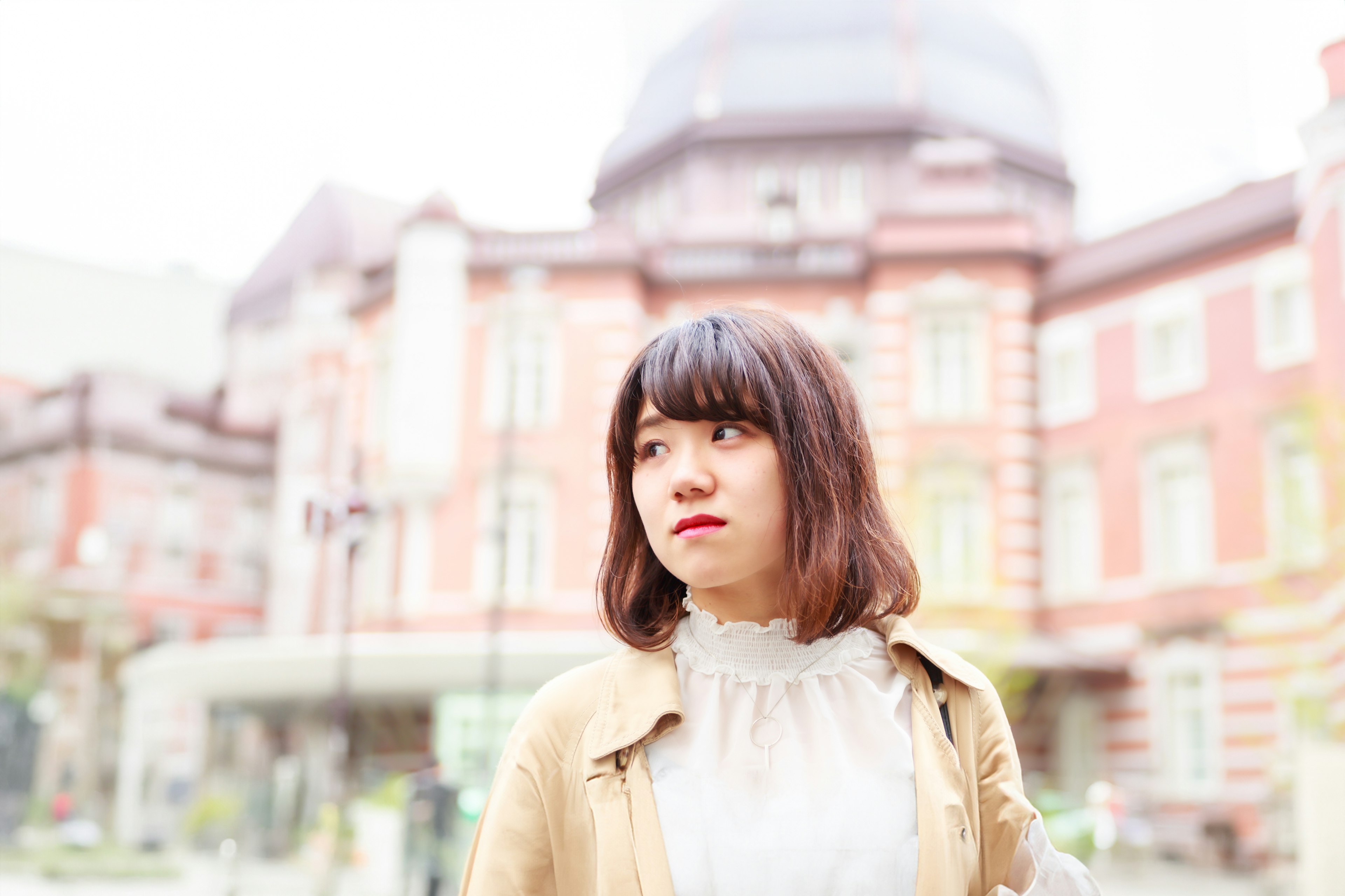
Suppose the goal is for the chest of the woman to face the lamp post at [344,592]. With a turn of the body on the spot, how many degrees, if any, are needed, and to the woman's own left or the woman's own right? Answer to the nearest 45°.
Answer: approximately 180°

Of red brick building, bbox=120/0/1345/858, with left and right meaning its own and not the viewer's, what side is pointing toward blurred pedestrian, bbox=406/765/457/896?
front

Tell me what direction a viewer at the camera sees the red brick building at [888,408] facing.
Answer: facing the viewer and to the left of the viewer

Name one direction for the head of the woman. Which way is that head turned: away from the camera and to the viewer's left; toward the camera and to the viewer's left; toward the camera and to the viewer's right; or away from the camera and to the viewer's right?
toward the camera and to the viewer's left

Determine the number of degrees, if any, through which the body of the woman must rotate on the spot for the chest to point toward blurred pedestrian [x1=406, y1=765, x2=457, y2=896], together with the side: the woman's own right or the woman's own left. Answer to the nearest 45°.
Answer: approximately 180°

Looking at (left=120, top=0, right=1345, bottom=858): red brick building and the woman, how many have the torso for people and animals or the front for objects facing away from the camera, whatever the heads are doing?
0

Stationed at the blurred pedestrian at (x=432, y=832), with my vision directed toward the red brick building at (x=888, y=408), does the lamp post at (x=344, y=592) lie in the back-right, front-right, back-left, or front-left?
front-left

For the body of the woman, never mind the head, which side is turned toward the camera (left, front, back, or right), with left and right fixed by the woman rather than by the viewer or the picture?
front

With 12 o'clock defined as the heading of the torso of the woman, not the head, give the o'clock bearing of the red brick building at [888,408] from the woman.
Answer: The red brick building is roughly at 6 o'clock from the woman.

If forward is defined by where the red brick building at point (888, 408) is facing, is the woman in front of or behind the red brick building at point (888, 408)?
in front
